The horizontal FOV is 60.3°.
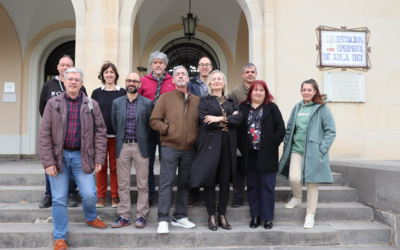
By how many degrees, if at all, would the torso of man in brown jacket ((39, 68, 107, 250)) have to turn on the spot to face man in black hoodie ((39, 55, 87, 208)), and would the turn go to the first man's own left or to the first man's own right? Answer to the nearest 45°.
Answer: approximately 180°

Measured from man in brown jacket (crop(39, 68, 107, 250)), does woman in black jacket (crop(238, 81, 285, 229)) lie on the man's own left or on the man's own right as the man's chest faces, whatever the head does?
on the man's own left

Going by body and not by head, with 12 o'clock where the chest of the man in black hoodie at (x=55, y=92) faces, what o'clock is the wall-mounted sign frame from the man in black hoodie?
The wall-mounted sign frame is roughly at 9 o'clock from the man in black hoodie.

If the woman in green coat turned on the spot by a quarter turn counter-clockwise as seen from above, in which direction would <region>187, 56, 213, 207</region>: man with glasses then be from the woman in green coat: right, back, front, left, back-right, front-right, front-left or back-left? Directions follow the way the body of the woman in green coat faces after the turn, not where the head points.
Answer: back-right

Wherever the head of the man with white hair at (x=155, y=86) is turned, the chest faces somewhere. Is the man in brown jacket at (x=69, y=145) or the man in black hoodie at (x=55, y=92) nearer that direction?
the man in brown jacket

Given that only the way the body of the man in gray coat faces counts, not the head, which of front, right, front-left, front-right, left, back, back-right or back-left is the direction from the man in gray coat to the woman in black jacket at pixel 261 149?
left

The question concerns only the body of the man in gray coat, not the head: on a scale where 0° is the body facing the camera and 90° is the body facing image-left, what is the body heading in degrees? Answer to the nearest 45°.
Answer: approximately 0°

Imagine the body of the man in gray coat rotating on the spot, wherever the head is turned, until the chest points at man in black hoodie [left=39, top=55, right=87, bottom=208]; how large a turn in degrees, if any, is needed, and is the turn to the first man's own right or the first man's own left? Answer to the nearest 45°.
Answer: approximately 135° to the first man's own right
